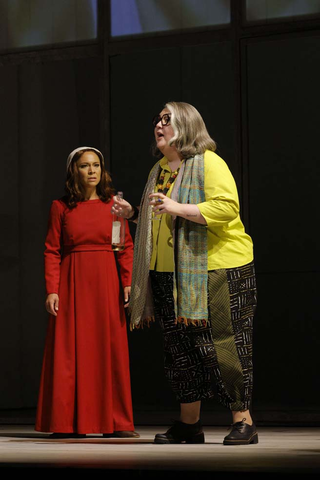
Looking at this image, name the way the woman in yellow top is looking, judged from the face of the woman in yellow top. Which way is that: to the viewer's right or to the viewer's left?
to the viewer's left

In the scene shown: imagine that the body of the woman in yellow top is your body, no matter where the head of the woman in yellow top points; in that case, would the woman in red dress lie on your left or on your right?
on your right

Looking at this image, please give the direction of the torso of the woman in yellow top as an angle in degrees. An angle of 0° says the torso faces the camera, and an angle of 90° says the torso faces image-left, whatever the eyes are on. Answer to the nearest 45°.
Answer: approximately 45°
